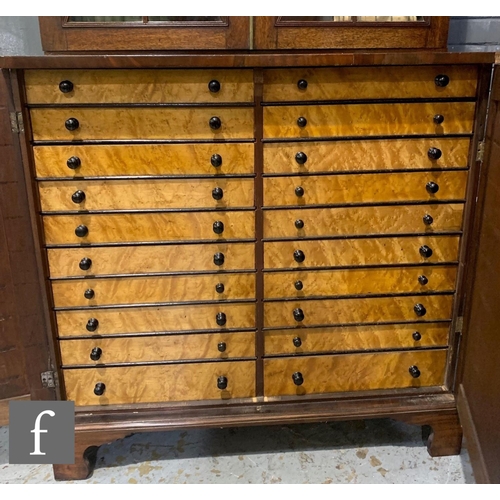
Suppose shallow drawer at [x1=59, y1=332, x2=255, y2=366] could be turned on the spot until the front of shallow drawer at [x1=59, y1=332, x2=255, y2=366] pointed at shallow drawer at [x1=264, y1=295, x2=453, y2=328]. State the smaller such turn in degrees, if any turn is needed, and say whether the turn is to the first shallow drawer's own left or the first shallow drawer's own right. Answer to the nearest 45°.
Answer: approximately 90° to the first shallow drawer's own left

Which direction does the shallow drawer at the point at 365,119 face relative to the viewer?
toward the camera

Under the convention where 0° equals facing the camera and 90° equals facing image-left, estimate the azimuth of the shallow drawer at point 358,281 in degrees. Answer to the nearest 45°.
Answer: approximately 0°

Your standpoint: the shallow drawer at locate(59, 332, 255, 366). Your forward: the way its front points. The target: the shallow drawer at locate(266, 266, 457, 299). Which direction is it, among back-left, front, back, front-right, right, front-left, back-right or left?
left

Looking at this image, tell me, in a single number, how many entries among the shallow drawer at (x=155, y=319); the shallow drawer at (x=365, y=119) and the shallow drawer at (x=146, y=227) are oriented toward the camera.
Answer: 3

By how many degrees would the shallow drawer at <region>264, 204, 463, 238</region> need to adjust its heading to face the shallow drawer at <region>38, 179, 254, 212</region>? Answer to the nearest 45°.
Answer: approximately 90° to its right

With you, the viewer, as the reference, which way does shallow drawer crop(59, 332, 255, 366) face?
facing the viewer

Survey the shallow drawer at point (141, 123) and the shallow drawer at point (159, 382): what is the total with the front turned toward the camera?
2

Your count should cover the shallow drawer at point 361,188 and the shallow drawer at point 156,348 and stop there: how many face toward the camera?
2

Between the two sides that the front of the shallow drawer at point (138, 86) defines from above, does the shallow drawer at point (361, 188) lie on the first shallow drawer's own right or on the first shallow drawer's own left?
on the first shallow drawer's own left

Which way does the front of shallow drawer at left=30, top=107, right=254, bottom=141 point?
toward the camera
